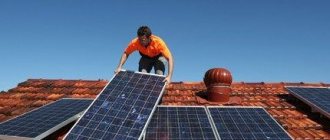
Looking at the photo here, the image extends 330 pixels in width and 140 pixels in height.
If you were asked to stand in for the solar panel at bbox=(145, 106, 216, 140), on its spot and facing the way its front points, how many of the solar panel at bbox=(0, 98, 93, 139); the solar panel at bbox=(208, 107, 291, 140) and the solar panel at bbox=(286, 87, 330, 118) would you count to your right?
1

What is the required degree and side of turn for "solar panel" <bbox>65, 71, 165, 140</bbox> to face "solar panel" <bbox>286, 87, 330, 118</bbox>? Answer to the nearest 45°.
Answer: approximately 90° to its left

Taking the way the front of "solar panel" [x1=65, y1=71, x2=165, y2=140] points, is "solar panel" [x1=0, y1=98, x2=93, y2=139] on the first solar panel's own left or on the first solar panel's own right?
on the first solar panel's own right

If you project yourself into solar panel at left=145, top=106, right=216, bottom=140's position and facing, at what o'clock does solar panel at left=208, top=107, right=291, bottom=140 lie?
solar panel at left=208, top=107, right=291, bottom=140 is roughly at 9 o'clock from solar panel at left=145, top=106, right=216, bottom=140.

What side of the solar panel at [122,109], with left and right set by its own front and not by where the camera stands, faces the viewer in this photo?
front

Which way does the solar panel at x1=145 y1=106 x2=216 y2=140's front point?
toward the camera

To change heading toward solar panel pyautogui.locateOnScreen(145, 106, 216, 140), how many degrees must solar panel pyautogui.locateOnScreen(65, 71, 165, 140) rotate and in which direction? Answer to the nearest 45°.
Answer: approximately 90° to its left

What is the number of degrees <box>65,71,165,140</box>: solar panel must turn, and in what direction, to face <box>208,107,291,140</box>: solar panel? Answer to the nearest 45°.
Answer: approximately 90° to its left

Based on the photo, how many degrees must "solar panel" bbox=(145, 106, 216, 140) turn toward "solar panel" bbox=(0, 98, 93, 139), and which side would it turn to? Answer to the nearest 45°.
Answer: approximately 90° to its right

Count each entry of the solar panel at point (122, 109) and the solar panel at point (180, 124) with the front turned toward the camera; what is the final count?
2

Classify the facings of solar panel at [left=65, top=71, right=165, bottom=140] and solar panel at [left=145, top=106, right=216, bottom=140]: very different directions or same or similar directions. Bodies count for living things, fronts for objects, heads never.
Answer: same or similar directions
